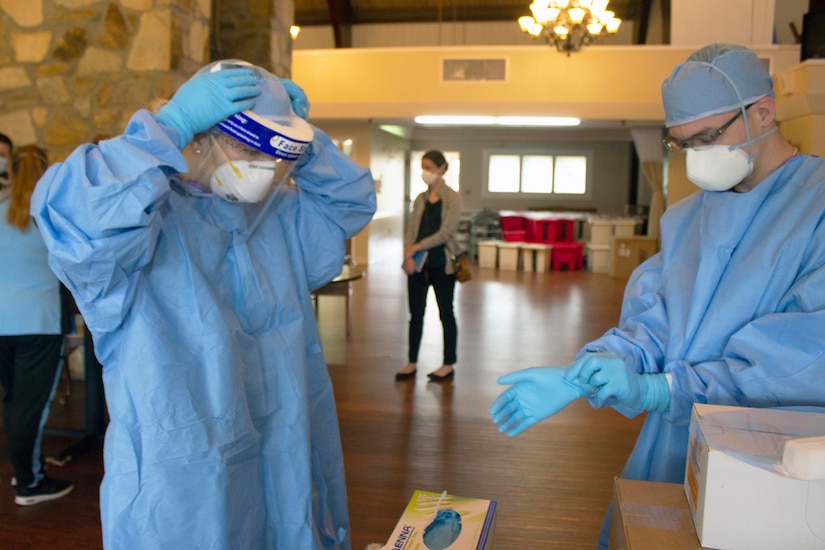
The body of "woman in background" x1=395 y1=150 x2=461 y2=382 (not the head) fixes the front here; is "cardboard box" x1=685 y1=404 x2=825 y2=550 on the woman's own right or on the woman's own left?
on the woman's own left

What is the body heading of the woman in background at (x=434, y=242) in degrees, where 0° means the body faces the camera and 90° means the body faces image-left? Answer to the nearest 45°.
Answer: approximately 45°

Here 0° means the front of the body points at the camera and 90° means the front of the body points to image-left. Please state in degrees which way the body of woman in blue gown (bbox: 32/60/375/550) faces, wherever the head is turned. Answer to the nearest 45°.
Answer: approximately 315°

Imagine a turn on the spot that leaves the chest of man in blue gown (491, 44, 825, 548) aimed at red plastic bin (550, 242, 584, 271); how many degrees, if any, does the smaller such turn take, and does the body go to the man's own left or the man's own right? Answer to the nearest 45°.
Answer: approximately 135° to the man's own right

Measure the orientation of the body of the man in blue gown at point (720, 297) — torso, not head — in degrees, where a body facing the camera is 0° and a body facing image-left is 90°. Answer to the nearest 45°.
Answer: approximately 45°

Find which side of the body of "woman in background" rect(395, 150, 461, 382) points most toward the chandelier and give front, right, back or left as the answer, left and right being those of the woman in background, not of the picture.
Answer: back

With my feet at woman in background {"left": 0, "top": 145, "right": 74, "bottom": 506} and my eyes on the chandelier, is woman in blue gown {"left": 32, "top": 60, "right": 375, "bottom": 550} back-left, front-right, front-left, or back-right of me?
back-right
